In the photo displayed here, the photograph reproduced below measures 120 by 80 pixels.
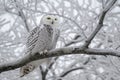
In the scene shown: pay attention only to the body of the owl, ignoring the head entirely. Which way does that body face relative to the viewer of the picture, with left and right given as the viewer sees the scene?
facing the viewer and to the right of the viewer
